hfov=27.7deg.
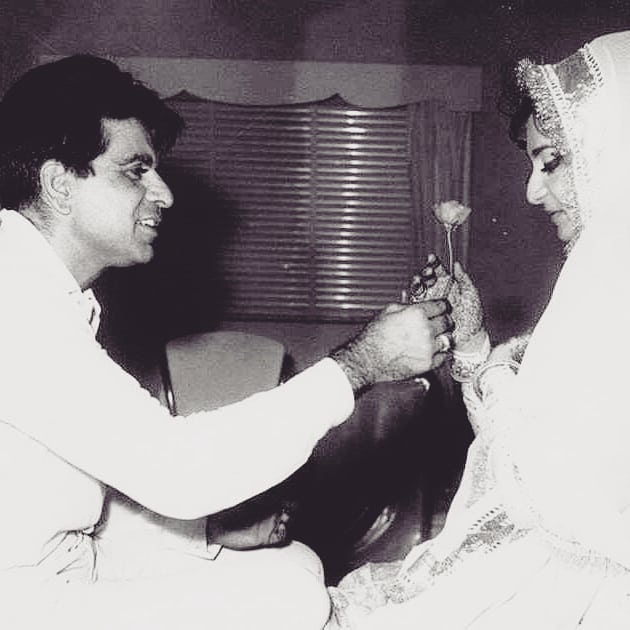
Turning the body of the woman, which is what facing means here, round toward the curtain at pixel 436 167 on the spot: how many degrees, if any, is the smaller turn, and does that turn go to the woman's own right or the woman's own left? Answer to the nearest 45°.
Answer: approximately 90° to the woman's own right

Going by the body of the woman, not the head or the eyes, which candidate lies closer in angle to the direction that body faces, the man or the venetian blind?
the man

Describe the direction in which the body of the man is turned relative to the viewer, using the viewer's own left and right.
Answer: facing to the right of the viewer

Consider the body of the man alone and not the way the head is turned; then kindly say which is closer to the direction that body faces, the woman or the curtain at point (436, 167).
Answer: the woman

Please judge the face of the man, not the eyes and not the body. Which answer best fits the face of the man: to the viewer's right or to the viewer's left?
to the viewer's right

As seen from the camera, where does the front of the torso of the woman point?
to the viewer's left

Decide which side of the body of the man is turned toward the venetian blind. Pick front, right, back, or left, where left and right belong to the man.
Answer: left

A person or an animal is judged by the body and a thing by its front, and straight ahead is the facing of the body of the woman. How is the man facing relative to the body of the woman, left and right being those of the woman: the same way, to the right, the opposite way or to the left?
the opposite way

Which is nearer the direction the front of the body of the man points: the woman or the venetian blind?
the woman

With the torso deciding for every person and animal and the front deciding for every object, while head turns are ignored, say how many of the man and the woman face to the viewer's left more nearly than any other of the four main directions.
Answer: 1

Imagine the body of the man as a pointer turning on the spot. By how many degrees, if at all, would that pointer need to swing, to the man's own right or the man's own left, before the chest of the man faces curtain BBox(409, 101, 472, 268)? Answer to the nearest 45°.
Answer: approximately 90° to the man's own left
